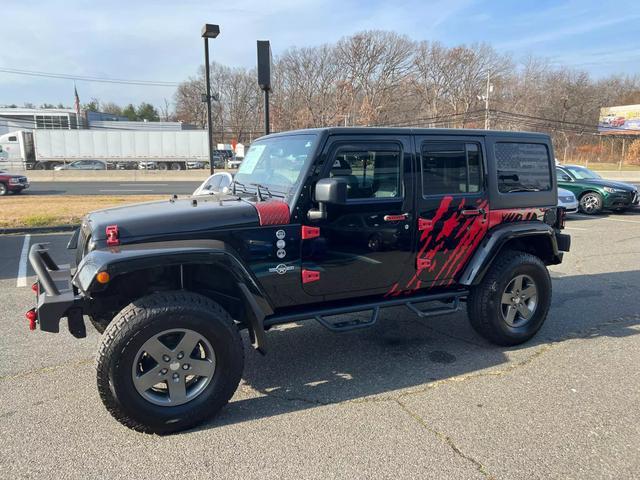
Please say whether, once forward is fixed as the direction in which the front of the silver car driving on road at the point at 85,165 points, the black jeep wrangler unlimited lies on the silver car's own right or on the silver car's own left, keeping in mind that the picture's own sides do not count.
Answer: on the silver car's own left

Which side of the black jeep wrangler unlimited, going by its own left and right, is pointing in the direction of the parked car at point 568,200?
back

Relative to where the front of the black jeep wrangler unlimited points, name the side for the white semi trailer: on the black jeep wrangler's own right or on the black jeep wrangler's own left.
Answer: on the black jeep wrangler's own right

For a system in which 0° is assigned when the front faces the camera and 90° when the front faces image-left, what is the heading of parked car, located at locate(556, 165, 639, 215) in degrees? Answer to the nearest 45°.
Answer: approximately 315°

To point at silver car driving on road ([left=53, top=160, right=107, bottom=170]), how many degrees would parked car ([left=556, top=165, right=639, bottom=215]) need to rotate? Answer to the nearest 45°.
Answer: approximately 135° to its right

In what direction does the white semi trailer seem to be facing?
to the viewer's left

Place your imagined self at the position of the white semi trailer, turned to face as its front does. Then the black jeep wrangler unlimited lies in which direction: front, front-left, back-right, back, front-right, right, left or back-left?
left

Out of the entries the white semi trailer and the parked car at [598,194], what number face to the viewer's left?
1

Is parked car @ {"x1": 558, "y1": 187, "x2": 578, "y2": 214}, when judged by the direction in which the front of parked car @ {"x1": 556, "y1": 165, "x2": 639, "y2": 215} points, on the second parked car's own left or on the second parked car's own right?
on the second parked car's own right

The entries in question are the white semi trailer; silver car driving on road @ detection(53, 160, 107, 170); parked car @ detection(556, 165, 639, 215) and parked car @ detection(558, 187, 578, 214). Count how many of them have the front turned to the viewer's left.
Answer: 2

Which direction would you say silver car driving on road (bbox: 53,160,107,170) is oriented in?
to the viewer's left

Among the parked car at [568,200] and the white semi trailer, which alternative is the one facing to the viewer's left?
the white semi trailer

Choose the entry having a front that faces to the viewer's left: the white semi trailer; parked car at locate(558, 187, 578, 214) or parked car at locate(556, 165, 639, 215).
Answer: the white semi trailer

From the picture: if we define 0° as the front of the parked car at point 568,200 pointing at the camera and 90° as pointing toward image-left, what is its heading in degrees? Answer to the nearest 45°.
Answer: approximately 315°
